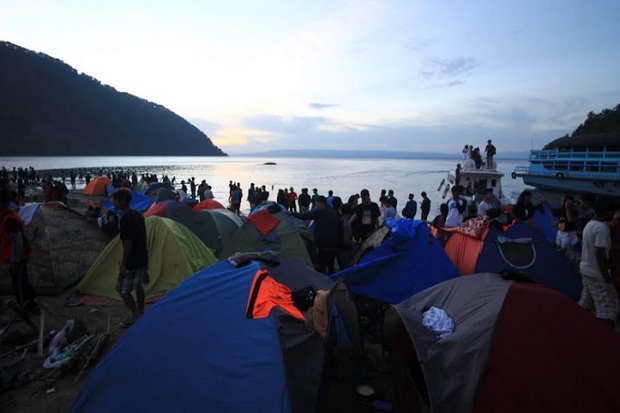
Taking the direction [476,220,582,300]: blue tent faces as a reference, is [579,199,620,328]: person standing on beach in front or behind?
in front

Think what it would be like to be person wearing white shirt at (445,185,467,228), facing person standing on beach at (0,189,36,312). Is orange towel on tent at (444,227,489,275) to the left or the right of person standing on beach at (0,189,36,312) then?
left

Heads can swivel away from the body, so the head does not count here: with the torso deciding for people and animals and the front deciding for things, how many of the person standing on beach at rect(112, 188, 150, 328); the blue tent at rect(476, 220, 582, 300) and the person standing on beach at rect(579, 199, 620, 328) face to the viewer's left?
1
